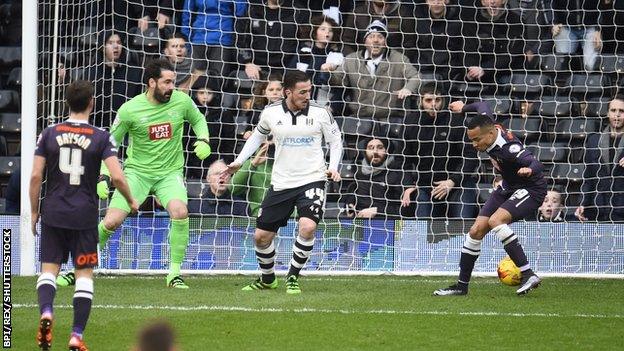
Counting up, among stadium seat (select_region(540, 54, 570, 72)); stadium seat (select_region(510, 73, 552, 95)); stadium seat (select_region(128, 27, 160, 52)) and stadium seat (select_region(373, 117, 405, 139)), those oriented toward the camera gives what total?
4

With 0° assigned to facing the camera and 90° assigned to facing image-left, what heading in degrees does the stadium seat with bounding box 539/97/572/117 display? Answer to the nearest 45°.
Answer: approximately 0°

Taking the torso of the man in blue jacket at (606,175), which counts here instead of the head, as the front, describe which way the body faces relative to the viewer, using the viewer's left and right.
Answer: facing the viewer

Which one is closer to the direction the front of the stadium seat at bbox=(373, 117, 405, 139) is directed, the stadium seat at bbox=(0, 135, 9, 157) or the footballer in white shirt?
the footballer in white shirt

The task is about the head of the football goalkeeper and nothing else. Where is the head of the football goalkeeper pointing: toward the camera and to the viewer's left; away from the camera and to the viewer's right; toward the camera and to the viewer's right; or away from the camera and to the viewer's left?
toward the camera and to the viewer's right

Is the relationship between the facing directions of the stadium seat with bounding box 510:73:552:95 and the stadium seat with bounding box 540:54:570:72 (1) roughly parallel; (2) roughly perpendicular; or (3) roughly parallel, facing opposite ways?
roughly parallel

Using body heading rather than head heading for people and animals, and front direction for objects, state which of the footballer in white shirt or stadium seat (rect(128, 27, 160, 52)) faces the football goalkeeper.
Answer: the stadium seat

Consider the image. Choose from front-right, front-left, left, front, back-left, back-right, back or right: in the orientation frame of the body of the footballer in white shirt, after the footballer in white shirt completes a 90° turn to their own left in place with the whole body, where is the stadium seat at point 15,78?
back-left

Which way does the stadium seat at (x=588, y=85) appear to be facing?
toward the camera

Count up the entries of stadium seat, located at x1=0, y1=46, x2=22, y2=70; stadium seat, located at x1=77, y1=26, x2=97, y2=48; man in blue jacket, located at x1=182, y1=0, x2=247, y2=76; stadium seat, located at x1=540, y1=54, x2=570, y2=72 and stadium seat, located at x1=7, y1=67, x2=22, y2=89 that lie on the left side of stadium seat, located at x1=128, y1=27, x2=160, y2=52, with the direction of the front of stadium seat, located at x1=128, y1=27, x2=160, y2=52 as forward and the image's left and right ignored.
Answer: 2

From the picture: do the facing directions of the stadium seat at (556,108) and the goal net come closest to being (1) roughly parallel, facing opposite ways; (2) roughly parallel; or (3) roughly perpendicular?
roughly parallel

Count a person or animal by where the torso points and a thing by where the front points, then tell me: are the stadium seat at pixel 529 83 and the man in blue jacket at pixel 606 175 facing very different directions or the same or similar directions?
same or similar directions

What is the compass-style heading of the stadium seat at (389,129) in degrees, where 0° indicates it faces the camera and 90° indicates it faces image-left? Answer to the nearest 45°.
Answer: approximately 0°

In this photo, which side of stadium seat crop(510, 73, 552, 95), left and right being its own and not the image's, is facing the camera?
front

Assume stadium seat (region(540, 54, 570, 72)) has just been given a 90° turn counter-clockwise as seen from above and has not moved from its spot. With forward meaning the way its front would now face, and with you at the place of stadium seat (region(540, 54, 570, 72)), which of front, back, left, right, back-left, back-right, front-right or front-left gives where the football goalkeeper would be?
back-right
